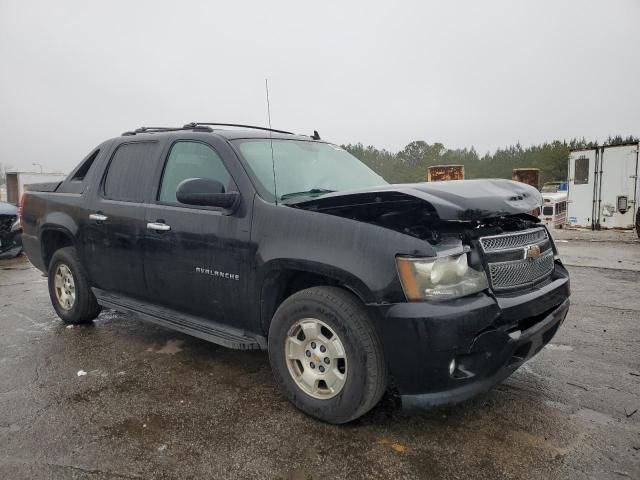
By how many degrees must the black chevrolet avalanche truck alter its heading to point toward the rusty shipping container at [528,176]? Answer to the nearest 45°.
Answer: approximately 90° to its left

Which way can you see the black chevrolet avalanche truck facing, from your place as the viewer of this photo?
facing the viewer and to the right of the viewer

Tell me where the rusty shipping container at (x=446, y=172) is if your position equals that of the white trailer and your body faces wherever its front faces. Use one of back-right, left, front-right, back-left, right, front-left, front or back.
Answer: front-left

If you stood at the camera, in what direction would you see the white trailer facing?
facing away from the viewer

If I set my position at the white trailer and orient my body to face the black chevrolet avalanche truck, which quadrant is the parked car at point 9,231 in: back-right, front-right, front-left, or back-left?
front-right

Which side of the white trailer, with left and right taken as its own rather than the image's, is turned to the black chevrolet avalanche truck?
back

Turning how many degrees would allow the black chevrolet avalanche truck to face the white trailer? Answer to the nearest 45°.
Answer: approximately 90° to its left
